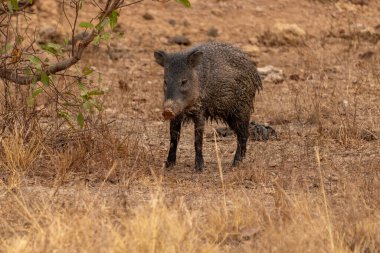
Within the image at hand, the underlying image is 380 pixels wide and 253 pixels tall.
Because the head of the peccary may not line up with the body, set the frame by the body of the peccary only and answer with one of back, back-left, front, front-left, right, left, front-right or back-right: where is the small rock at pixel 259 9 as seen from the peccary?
back-right

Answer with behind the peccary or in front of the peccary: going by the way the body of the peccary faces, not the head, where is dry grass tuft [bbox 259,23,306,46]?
behind

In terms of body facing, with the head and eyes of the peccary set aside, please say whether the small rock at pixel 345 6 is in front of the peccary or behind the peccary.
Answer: behind

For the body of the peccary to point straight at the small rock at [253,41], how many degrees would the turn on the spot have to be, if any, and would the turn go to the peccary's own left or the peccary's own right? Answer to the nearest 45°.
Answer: approximately 135° to the peccary's own right

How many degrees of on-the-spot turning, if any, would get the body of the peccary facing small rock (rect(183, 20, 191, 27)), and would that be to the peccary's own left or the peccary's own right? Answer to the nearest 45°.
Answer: approximately 135° to the peccary's own right

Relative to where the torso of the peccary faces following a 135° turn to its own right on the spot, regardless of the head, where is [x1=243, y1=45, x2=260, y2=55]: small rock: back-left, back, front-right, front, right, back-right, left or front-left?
front

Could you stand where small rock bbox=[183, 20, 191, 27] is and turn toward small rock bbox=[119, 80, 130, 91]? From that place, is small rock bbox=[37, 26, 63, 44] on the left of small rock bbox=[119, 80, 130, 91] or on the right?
right

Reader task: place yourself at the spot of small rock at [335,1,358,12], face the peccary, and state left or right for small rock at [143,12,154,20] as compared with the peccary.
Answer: right

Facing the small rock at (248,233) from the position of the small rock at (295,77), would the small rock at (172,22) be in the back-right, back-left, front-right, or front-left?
back-right

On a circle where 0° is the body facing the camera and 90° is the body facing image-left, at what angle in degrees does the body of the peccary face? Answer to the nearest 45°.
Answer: approximately 45°

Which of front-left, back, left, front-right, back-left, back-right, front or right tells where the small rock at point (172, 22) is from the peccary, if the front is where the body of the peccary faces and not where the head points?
back-right

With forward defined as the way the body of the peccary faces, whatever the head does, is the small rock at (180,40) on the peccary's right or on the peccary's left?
on the peccary's right

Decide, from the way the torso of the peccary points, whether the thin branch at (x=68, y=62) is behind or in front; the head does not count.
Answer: in front
